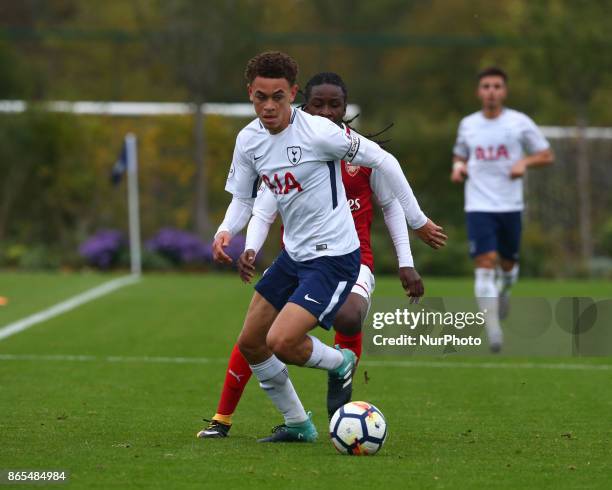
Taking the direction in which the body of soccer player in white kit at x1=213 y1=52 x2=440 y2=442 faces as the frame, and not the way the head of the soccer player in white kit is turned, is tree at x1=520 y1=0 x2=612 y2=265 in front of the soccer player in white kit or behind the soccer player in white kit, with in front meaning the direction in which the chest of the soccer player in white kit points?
behind

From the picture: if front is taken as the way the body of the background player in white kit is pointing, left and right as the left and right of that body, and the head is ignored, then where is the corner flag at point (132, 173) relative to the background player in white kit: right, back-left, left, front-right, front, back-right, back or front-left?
back-right

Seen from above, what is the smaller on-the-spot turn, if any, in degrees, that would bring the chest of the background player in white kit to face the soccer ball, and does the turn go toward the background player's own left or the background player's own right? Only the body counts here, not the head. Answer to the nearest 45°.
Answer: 0° — they already face it

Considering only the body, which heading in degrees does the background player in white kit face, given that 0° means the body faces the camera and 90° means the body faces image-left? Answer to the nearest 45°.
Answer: approximately 0°

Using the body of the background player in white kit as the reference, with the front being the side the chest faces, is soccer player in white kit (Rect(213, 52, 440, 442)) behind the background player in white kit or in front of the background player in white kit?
in front

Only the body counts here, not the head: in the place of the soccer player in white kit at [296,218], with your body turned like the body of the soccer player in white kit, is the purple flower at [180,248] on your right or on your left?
on your right

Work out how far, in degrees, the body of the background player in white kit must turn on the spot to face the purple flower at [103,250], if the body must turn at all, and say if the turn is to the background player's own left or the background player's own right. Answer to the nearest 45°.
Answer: approximately 135° to the background player's own right

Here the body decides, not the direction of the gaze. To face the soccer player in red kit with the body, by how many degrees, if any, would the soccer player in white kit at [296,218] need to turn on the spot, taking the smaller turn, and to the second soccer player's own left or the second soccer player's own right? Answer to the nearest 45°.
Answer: approximately 180°

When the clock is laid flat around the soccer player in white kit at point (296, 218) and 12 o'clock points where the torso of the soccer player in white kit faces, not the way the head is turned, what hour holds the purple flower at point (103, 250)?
The purple flower is roughly at 4 o'clock from the soccer player in white kit.
